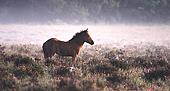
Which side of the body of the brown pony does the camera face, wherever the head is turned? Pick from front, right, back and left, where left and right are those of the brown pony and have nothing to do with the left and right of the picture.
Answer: right
